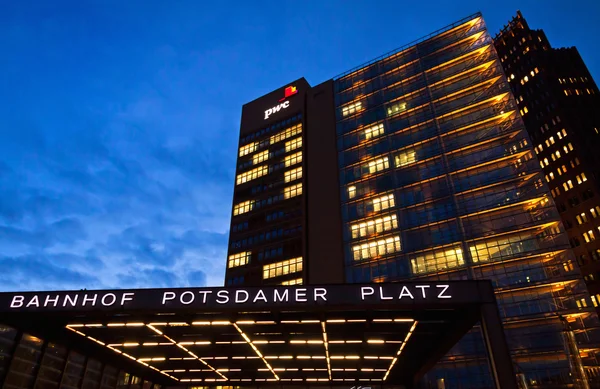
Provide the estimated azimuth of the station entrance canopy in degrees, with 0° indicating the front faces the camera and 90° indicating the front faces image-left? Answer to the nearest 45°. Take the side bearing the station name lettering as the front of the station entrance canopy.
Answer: approximately 0°
